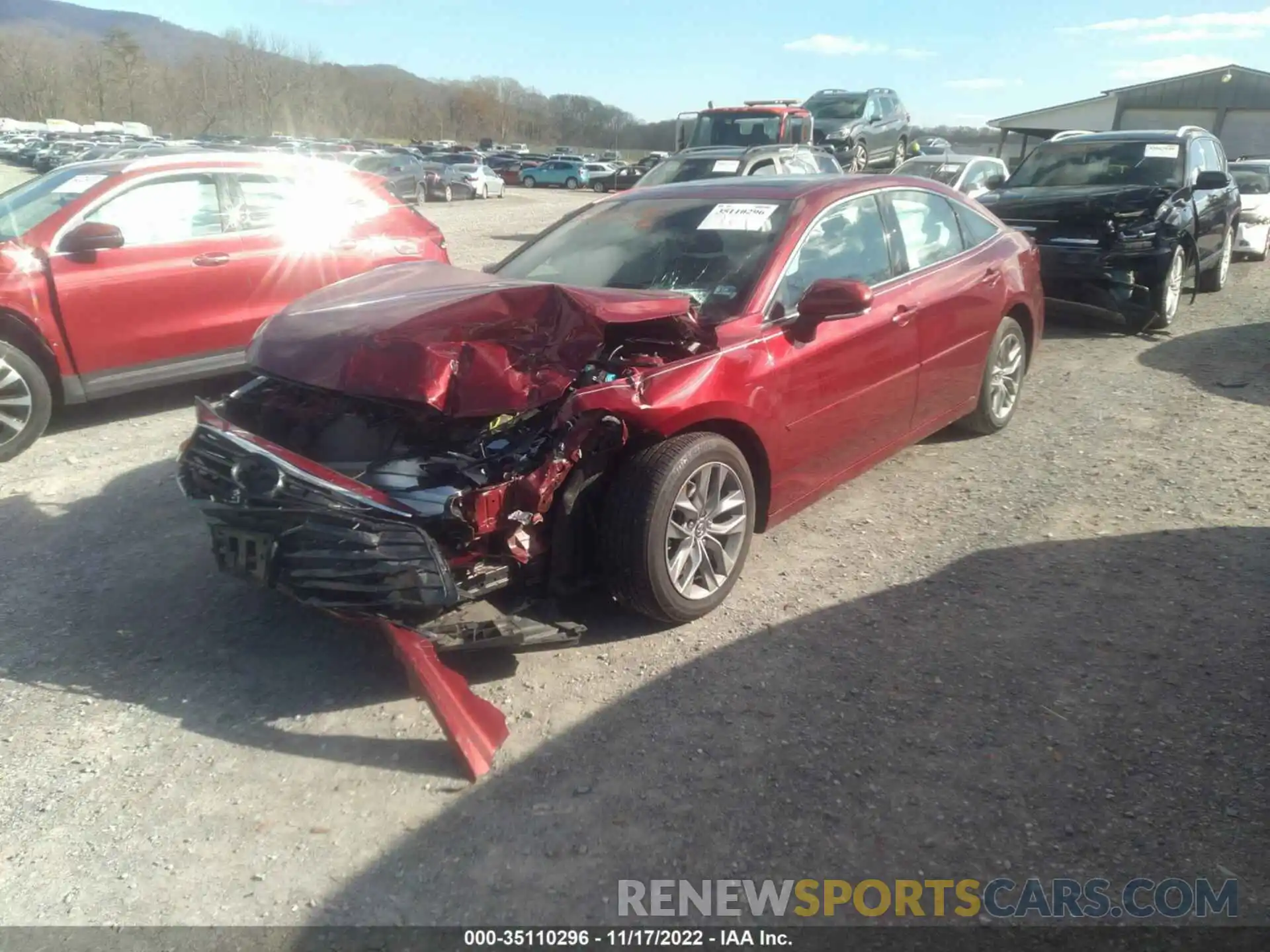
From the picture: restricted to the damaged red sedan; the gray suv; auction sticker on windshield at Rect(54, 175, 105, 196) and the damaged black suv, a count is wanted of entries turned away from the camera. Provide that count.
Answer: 0

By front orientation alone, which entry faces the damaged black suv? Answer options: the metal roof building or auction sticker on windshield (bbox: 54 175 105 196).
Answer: the metal roof building

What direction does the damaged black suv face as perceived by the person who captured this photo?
facing the viewer and to the left of the viewer

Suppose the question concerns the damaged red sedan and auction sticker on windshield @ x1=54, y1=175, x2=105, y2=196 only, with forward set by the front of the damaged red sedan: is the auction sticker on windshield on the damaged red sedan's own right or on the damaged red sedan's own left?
on the damaged red sedan's own right

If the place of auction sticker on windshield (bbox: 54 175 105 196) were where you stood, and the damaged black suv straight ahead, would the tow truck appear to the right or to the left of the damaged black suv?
left

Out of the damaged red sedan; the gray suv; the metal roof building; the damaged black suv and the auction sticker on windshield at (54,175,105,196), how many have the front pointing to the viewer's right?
0

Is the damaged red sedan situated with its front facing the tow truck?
no

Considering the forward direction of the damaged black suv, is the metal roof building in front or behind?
behind

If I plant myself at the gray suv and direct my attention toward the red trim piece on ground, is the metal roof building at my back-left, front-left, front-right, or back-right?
back-left

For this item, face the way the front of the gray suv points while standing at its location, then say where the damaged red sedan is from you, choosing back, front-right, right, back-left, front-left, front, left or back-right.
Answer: front-left

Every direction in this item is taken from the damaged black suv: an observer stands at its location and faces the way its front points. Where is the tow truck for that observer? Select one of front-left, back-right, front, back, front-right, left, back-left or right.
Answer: right

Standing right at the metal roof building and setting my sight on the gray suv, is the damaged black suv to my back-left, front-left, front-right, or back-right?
front-left

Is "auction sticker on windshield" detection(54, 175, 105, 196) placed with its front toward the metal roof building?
no

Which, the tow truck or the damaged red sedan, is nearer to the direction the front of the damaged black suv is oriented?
the damaged red sedan

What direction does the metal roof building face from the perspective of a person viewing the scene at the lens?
facing the viewer
